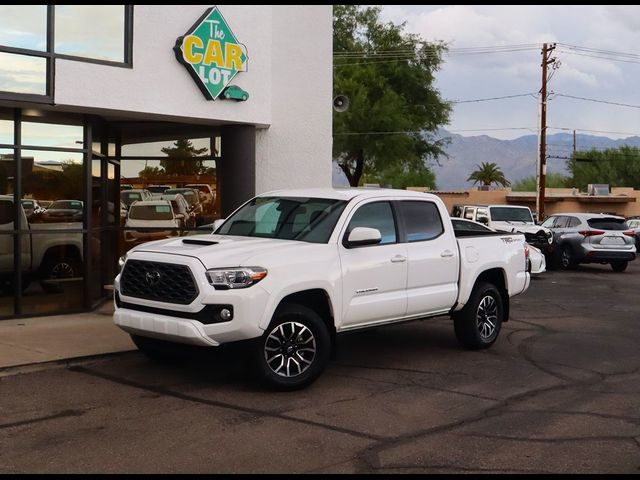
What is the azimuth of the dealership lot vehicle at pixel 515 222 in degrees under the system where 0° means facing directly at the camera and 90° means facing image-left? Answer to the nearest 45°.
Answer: approximately 315°

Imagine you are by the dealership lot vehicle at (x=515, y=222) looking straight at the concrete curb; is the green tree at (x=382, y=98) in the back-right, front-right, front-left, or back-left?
back-right

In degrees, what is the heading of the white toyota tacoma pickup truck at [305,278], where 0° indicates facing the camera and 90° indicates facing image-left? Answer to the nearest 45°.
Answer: approximately 45°

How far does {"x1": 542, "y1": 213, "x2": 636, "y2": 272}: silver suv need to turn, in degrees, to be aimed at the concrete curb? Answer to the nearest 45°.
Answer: approximately 135° to its left

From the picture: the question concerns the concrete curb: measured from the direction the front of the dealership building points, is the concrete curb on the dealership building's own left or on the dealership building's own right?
on the dealership building's own right

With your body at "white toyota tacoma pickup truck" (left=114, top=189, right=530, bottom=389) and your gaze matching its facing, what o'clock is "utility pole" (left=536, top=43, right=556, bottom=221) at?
The utility pole is roughly at 5 o'clock from the white toyota tacoma pickup truck.

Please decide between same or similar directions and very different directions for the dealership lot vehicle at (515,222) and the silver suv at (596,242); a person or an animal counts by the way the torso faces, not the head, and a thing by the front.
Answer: very different directions

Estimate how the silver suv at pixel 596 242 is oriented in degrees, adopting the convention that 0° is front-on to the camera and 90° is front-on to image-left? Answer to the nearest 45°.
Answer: approximately 135°

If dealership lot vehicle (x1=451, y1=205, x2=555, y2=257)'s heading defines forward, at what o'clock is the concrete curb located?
The concrete curb is roughly at 2 o'clock from the dealership lot vehicle.

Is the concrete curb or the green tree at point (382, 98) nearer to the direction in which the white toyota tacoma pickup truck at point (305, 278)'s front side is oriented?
the concrete curb
